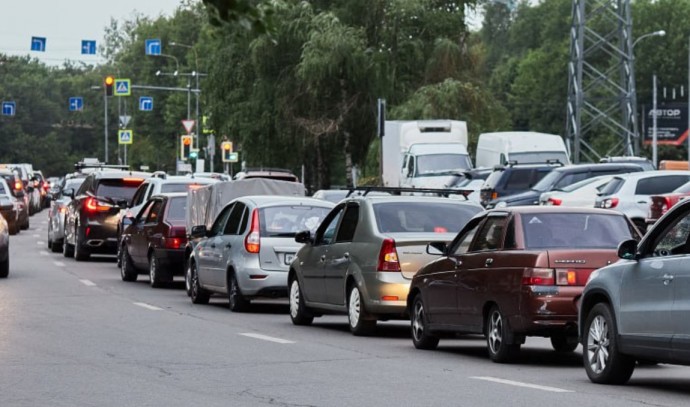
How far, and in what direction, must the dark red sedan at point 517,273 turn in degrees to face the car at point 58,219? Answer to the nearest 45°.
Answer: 0° — it already faces it

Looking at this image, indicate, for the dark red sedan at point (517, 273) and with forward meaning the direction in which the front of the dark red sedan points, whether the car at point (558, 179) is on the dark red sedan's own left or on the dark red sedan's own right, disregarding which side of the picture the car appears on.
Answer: on the dark red sedan's own right

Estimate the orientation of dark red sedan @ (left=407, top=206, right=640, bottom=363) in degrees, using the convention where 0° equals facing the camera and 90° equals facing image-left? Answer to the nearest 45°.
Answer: approximately 135°

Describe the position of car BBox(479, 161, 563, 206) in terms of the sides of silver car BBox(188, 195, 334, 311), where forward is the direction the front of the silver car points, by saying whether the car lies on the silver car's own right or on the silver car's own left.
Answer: on the silver car's own right

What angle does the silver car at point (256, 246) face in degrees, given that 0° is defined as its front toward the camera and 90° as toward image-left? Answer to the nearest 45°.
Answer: approximately 135°

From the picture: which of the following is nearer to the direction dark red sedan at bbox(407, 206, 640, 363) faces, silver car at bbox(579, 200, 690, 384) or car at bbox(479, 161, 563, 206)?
the car
